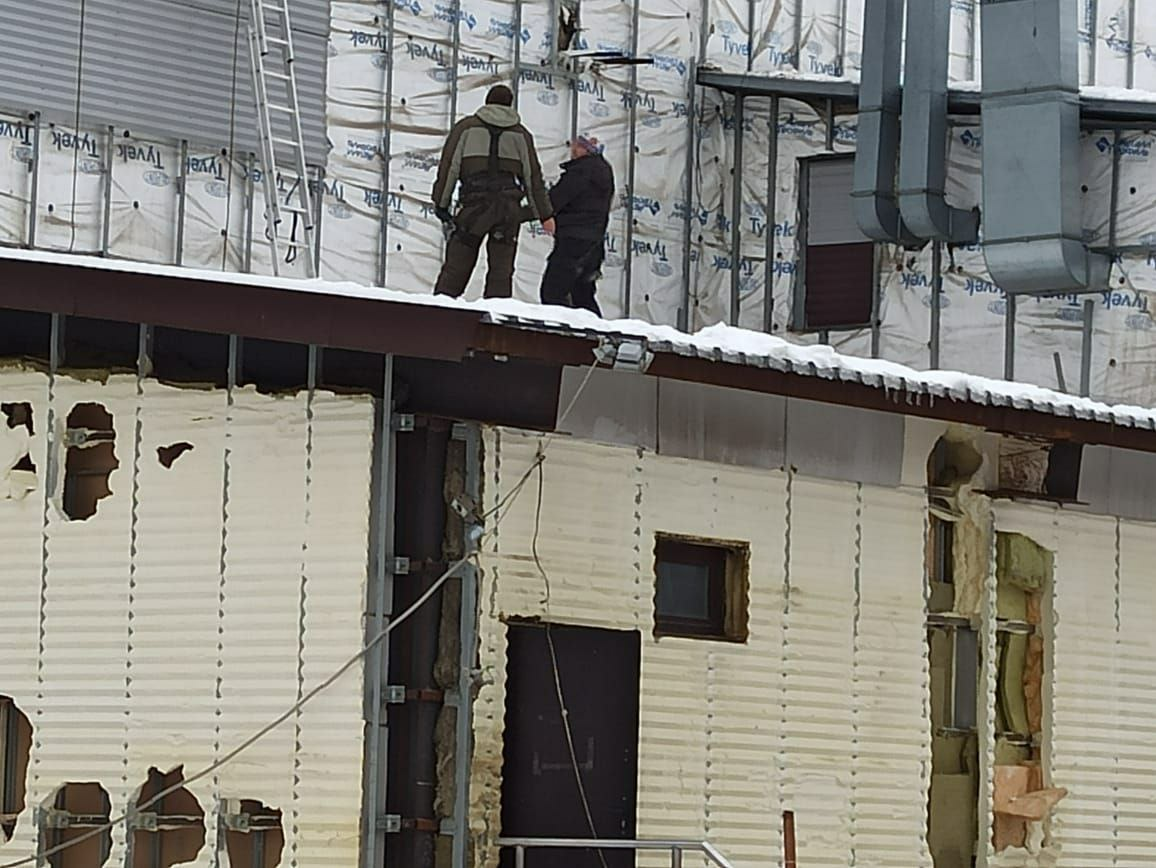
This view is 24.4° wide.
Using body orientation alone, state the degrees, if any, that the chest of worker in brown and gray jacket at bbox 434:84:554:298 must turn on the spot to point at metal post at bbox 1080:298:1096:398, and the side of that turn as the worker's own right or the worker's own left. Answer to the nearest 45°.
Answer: approximately 45° to the worker's own right

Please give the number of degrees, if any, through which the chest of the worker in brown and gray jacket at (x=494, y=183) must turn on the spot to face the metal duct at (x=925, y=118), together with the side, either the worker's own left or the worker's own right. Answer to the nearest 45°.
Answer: approximately 45° to the worker's own right

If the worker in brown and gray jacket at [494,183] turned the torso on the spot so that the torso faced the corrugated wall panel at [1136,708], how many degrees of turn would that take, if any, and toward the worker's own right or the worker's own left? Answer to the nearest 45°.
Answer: approximately 90° to the worker's own right

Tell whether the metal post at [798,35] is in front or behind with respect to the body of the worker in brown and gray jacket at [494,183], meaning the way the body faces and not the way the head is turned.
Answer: in front

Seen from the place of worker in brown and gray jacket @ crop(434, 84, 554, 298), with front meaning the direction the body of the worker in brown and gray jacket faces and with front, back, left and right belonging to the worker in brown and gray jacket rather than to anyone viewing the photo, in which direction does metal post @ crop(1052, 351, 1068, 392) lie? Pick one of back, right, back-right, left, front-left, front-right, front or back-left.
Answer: front-right

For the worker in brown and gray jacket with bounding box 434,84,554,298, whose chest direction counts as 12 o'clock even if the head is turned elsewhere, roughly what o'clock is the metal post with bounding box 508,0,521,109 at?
The metal post is roughly at 12 o'clock from the worker in brown and gray jacket.

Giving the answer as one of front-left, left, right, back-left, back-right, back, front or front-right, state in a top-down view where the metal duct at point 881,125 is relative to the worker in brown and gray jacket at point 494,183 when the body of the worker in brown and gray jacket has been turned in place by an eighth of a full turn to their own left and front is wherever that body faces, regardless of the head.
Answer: right

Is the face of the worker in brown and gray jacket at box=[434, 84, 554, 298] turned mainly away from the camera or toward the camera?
away from the camera

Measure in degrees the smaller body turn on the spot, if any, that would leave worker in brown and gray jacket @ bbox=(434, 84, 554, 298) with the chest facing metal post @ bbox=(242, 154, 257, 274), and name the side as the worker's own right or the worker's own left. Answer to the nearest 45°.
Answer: approximately 45° to the worker's own left

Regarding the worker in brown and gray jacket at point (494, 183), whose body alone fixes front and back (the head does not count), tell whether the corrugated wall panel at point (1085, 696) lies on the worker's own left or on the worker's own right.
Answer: on the worker's own right

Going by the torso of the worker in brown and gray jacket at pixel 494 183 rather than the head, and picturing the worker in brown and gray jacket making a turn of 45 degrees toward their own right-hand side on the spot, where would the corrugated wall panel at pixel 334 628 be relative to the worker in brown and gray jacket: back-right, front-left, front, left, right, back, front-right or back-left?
back-right

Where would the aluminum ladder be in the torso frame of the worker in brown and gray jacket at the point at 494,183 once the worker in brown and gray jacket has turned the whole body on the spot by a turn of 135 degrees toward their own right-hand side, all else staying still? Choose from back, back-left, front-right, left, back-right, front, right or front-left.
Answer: back

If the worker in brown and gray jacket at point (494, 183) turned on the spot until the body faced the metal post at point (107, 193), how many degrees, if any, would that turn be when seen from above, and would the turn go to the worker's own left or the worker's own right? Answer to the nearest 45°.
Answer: approximately 45° to the worker's own left

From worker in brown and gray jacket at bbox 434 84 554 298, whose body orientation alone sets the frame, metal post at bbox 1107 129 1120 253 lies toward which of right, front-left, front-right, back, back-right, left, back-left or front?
front-right

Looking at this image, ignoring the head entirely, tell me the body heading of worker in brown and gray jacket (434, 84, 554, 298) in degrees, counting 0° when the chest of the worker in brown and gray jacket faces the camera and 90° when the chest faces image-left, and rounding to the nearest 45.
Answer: approximately 180°
